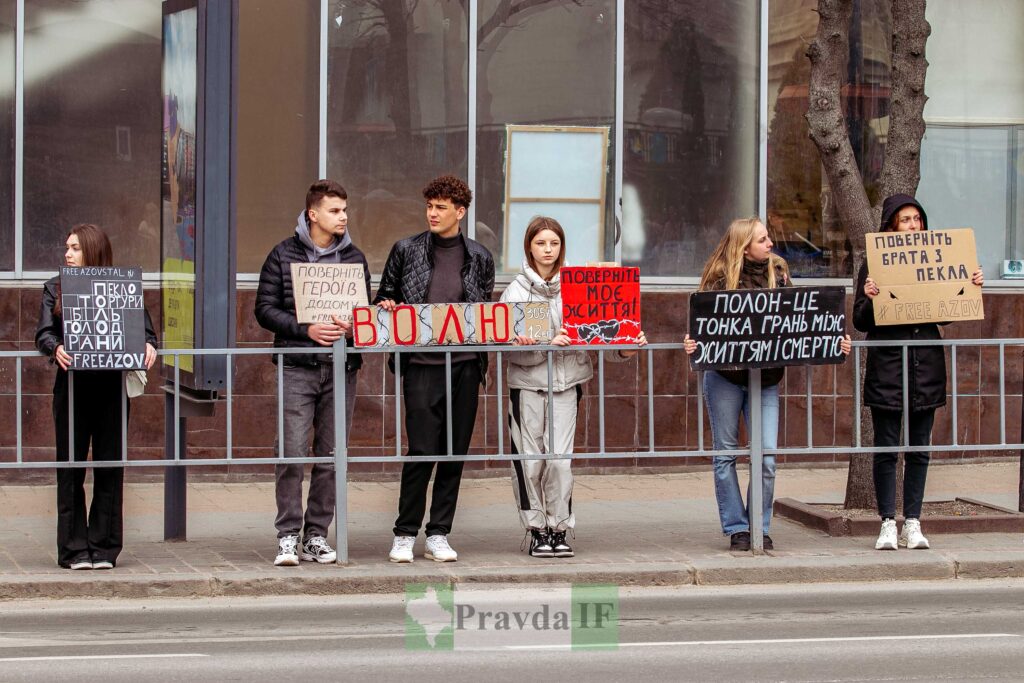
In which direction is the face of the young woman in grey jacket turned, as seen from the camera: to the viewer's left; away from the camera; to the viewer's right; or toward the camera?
toward the camera

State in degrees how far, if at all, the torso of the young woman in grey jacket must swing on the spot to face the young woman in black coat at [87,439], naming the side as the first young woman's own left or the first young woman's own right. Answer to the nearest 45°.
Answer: approximately 90° to the first young woman's own right

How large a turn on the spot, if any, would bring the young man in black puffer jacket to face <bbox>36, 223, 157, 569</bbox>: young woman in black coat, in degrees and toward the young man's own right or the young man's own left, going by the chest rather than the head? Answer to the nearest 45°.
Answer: approximately 135° to the young man's own right

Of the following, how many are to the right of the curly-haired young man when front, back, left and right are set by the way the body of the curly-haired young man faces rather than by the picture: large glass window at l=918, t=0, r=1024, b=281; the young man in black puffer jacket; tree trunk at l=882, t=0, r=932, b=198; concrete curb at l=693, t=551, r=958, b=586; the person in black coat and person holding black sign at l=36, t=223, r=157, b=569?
2

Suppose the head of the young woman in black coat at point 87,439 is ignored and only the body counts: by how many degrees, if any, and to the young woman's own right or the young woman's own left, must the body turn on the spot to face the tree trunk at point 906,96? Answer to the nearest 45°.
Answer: approximately 90° to the young woman's own left

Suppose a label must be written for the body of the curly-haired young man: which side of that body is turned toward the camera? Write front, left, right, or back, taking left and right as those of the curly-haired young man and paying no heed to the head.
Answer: front

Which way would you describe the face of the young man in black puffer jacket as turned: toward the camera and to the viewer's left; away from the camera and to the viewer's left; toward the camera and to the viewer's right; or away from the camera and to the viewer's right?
toward the camera and to the viewer's right

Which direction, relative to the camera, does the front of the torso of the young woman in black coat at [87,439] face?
toward the camera

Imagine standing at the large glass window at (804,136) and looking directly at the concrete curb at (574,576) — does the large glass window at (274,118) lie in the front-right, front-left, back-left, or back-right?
front-right

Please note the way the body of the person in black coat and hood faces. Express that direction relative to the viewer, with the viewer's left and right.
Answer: facing the viewer

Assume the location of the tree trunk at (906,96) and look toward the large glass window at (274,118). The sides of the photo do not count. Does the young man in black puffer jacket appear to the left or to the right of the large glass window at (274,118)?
left

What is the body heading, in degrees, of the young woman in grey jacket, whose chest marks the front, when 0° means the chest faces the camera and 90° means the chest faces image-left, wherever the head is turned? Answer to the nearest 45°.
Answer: approximately 0°

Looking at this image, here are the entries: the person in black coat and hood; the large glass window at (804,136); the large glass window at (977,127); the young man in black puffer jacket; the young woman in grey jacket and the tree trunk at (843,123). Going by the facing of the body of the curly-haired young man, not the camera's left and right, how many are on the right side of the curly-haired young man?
1

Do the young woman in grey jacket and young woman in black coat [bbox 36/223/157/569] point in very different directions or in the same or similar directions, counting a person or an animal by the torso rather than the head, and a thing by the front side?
same or similar directions

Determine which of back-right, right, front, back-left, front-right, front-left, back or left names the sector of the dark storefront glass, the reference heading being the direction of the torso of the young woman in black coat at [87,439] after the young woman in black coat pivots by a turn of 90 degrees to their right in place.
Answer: back-right

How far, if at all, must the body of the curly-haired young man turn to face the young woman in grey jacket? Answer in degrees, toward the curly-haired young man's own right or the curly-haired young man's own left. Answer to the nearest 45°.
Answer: approximately 90° to the curly-haired young man's own left
